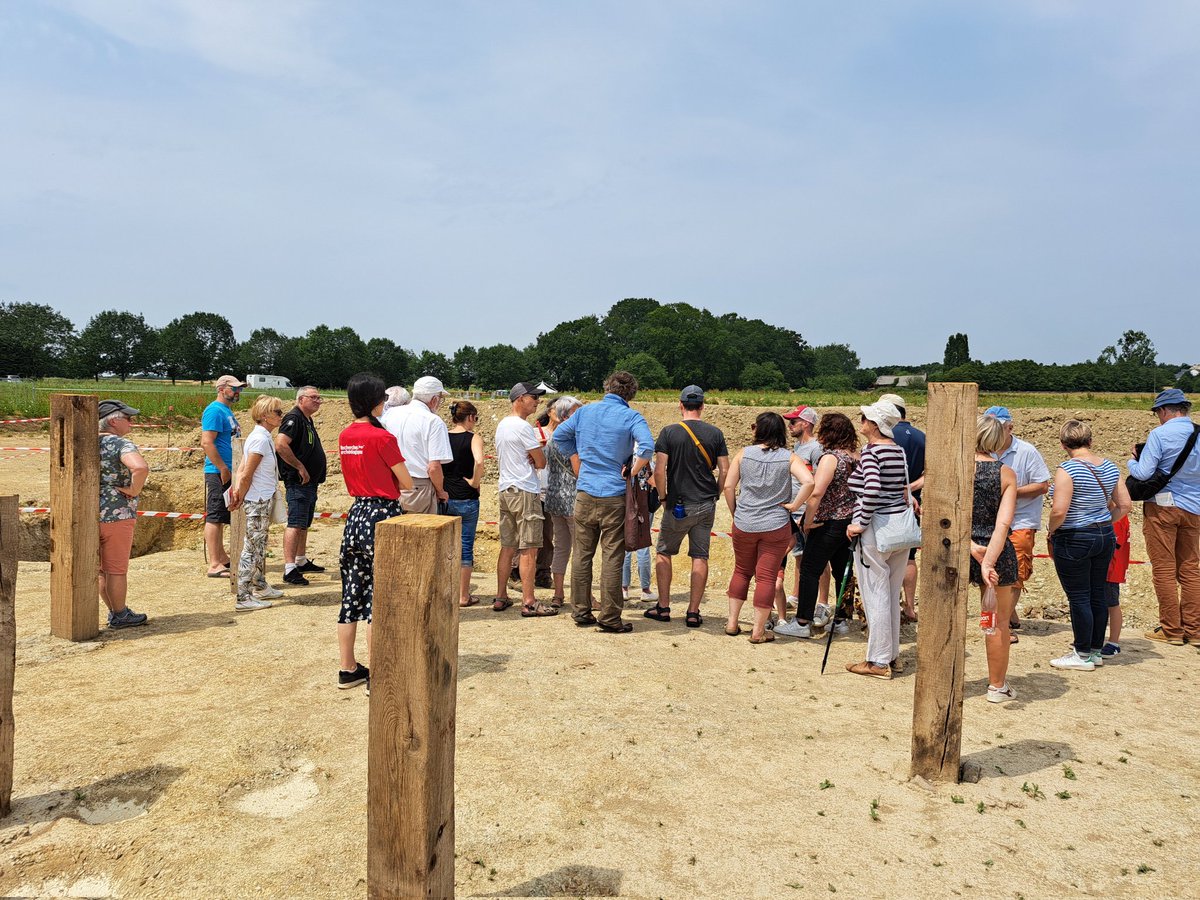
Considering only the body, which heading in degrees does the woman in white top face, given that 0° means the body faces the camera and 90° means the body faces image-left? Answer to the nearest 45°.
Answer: approximately 270°

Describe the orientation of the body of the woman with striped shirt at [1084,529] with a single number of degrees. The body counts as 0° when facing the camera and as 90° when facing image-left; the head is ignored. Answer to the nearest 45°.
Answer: approximately 135°

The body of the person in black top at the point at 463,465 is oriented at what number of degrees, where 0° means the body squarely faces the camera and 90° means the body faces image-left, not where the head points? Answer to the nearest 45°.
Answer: approximately 225°

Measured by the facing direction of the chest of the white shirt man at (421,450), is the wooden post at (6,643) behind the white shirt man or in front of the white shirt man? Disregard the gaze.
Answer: behind

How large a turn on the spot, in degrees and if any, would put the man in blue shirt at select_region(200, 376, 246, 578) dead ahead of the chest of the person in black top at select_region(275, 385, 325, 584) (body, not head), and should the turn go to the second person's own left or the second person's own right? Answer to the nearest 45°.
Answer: approximately 180°

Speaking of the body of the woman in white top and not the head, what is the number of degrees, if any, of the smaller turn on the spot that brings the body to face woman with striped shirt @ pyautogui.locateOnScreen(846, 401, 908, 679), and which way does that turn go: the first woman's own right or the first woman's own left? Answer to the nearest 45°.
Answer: approximately 45° to the first woman's own right

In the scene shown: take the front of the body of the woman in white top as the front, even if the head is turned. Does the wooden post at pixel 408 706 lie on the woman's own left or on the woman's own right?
on the woman's own right

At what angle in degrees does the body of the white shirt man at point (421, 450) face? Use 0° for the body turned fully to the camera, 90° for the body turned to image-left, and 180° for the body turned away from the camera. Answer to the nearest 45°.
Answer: approximately 225°

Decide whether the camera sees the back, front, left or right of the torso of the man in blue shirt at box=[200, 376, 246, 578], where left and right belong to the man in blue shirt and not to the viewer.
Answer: right

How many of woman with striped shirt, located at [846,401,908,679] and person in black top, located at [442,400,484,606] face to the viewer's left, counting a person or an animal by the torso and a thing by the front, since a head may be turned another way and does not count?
1

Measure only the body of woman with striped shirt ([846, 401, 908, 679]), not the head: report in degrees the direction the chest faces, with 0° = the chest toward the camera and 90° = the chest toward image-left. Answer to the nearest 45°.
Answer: approximately 90°
